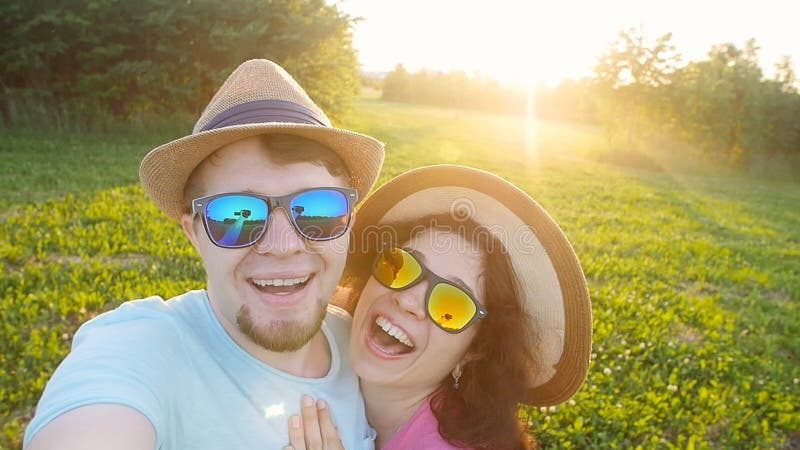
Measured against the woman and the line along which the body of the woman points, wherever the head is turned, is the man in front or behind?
in front

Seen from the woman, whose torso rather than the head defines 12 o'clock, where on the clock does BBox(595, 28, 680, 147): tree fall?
The tree is roughly at 5 o'clock from the woman.

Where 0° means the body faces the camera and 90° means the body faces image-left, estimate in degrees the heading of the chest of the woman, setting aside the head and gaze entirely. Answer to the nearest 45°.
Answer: approximately 45°

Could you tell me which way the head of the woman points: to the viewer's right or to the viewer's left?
to the viewer's left

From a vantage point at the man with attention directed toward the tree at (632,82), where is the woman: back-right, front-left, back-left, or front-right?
front-right

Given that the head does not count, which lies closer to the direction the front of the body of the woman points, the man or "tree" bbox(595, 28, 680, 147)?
the man
